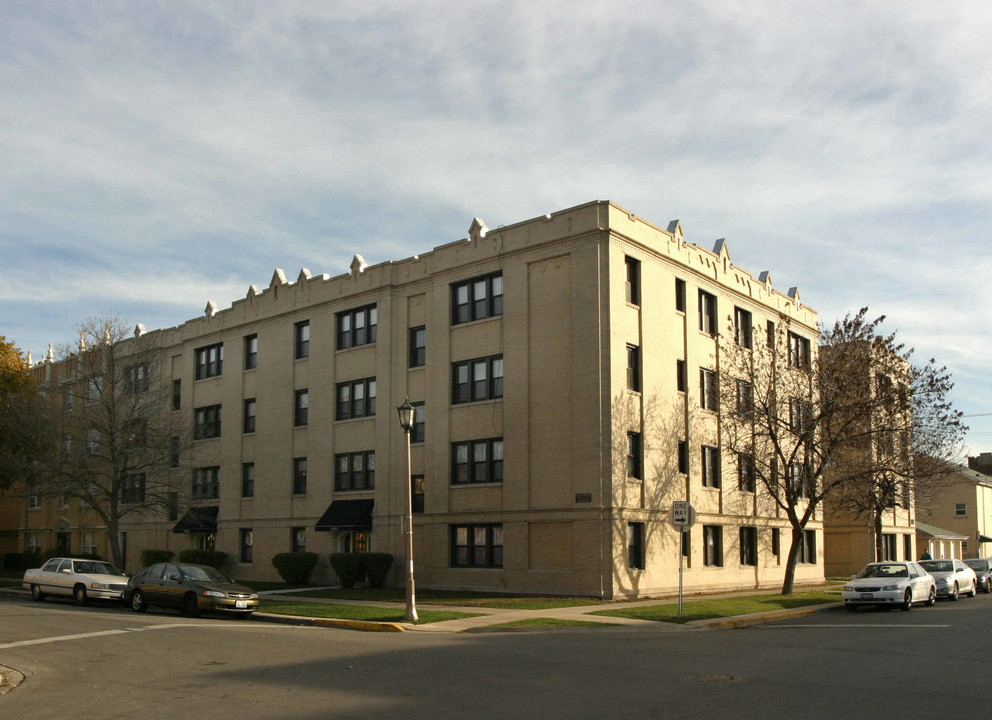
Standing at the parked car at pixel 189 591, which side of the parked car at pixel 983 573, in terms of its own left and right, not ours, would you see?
front

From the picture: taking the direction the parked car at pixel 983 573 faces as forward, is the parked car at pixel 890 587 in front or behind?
in front

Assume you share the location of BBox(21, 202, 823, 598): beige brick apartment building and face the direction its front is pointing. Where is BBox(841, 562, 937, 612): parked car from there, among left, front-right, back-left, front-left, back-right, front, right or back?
left

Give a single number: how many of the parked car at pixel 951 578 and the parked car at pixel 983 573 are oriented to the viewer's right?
0

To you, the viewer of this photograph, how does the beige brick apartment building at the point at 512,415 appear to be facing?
facing the viewer and to the left of the viewer

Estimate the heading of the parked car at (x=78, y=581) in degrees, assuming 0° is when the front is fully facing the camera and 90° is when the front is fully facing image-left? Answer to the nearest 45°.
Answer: approximately 315°

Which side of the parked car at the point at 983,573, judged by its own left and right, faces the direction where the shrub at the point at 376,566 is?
front

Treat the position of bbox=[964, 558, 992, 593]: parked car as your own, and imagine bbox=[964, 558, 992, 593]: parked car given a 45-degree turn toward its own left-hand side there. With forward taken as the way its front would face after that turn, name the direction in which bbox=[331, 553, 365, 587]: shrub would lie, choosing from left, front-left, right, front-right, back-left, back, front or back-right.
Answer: front-right
